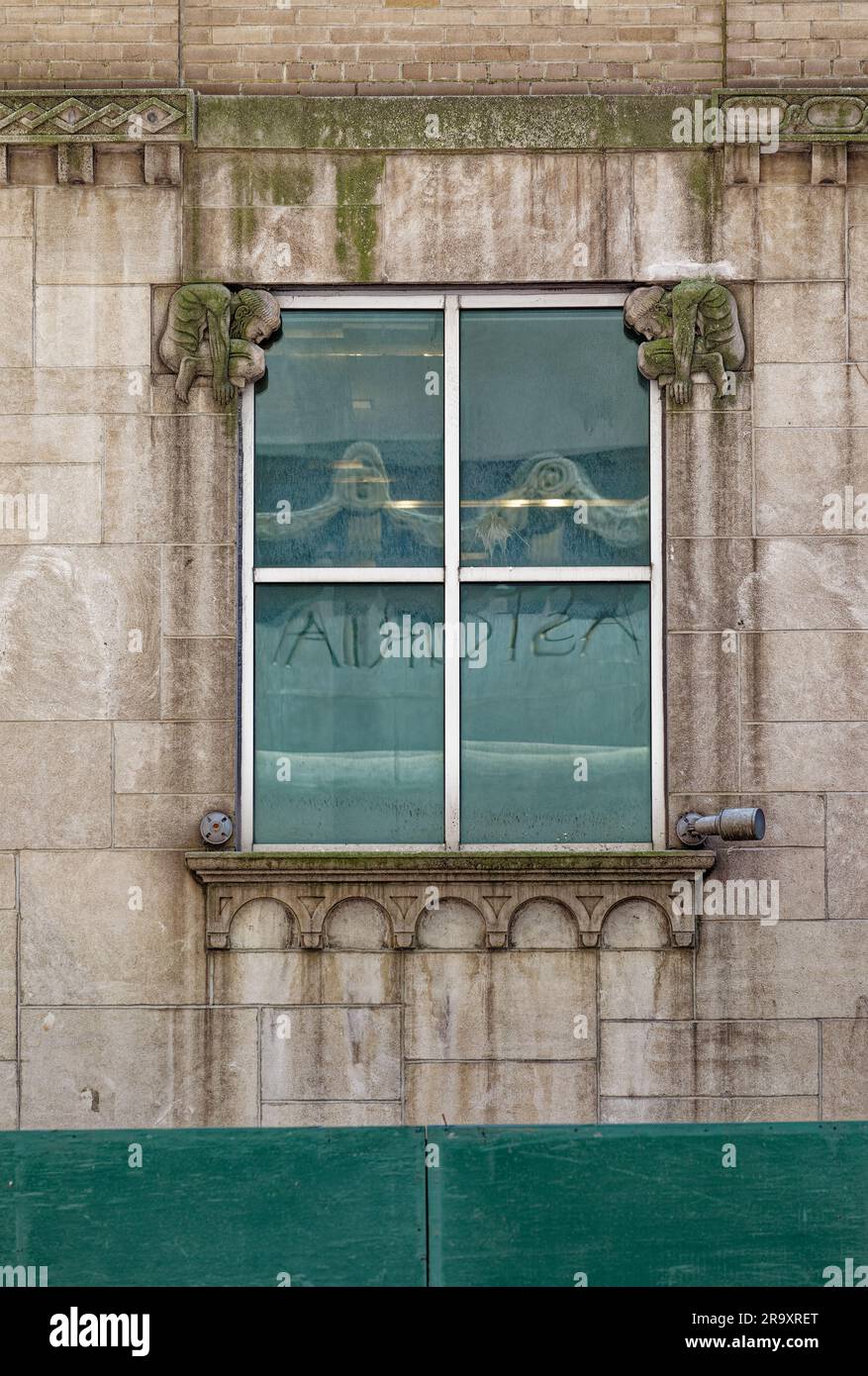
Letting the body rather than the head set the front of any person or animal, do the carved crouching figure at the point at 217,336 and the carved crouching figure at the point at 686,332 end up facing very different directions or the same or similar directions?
very different directions

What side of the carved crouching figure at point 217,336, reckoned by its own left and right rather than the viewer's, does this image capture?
right

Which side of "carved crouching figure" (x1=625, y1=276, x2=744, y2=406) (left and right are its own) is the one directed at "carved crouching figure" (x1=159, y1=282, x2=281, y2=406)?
front

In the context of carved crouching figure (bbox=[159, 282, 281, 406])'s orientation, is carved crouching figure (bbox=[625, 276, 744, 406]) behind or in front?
in front

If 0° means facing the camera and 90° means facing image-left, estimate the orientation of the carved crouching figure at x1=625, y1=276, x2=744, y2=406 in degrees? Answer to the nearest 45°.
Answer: approximately 90°

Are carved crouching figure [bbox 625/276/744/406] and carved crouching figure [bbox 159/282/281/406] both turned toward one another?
yes

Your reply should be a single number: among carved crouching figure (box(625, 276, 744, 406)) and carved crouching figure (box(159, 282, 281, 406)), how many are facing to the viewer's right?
1
